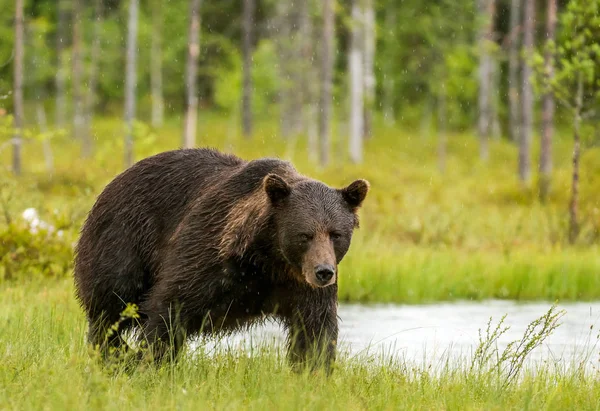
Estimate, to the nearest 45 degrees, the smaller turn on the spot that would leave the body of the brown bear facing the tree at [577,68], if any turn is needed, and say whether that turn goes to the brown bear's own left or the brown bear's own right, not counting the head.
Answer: approximately 90° to the brown bear's own left

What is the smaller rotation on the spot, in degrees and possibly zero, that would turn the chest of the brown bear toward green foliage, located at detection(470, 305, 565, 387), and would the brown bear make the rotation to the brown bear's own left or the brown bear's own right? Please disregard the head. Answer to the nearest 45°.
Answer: approximately 45° to the brown bear's own left

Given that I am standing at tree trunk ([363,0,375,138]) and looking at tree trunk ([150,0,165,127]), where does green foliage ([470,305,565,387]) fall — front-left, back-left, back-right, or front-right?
back-left

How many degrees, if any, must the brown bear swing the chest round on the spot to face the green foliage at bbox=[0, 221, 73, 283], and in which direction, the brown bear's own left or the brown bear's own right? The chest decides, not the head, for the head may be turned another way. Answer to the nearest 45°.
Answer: approximately 180°

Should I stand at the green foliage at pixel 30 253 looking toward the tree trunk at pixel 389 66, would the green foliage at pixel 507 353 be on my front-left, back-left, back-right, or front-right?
back-right

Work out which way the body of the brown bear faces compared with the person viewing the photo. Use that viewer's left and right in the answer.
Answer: facing the viewer and to the right of the viewer

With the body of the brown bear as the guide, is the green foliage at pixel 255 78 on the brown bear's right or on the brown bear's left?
on the brown bear's left

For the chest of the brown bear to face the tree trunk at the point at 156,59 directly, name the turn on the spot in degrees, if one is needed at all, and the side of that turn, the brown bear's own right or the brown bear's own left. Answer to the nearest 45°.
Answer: approximately 135° to the brown bear's own left

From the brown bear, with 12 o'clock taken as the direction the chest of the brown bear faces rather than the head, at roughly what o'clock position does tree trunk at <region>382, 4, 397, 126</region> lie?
The tree trunk is roughly at 8 o'clock from the brown bear.
